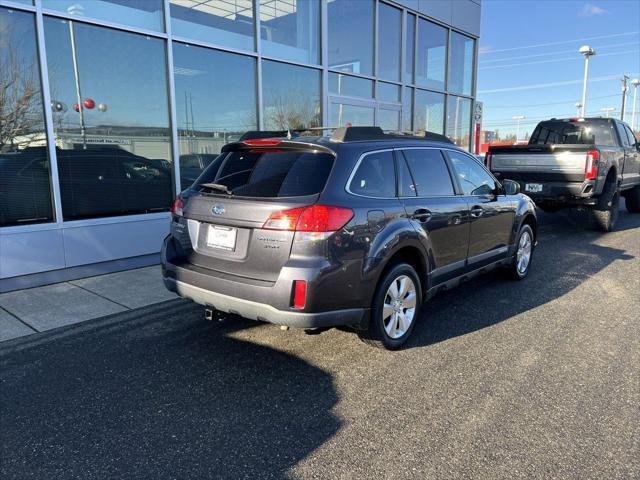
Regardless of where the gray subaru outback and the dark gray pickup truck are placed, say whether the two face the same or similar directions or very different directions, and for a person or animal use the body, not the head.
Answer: same or similar directions

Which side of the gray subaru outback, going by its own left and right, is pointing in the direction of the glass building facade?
left

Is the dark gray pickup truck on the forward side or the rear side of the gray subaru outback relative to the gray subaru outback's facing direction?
on the forward side

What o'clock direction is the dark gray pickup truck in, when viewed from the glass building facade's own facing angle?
The dark gray pickup truck is roughly at 10 o'clock from the glass building facade.

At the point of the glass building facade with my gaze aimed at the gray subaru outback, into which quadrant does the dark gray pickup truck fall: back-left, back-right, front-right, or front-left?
front-left

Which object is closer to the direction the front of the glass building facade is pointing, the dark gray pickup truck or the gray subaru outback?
the gray subaru outback

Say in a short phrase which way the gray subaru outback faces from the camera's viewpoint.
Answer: facing away from the viewer and to the right of the viewer

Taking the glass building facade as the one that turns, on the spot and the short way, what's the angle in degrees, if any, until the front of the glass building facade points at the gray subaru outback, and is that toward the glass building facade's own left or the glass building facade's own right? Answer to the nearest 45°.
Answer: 0° — it already faces it

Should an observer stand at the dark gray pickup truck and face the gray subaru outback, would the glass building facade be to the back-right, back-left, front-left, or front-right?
front-right

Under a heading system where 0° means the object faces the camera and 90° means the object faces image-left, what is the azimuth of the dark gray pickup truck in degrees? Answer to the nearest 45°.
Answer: approximately 225°

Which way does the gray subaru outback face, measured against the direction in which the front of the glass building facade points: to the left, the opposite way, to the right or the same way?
to the left

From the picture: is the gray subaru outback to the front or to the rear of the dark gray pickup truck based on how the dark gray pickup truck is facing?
to the rear

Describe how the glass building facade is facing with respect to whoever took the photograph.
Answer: facing the viewer and to the right of the viewer

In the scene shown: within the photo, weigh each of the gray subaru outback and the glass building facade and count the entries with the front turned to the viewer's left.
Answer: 0
